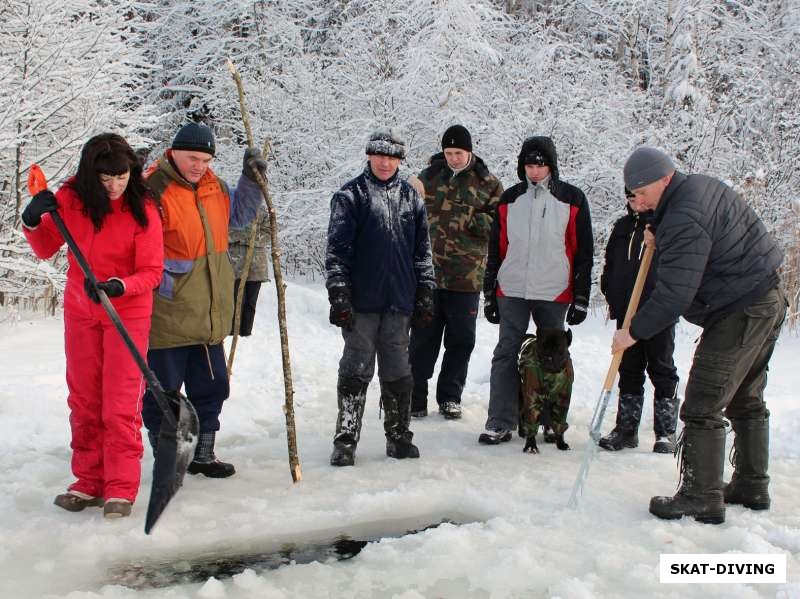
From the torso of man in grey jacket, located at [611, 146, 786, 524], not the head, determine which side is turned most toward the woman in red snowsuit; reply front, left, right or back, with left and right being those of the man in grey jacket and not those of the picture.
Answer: front

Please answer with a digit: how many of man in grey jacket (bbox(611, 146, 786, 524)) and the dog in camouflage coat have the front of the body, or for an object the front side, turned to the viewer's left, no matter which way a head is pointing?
1

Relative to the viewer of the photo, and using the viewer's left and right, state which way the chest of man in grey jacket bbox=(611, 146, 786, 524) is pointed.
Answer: facing to the left of the viewer

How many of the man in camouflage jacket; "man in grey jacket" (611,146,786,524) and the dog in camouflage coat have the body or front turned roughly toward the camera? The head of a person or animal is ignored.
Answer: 2

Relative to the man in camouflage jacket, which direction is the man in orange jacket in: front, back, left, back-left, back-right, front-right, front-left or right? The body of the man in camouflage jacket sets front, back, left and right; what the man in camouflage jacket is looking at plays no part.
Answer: front-right

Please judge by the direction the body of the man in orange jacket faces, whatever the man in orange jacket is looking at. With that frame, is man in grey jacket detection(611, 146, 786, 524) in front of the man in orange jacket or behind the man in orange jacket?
in front

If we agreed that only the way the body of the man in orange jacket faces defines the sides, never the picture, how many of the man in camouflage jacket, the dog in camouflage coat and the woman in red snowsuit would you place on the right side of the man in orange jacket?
1

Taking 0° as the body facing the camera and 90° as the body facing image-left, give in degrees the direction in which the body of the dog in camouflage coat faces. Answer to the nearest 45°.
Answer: approximately 0°

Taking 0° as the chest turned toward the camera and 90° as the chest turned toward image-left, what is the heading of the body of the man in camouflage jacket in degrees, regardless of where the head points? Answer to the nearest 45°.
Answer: approximately 0°

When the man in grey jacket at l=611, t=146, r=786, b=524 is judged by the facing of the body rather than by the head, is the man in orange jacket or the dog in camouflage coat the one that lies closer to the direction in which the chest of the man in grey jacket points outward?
the man in orange jacket

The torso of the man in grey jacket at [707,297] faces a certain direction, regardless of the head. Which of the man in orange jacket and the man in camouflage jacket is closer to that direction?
the man in orange jacket

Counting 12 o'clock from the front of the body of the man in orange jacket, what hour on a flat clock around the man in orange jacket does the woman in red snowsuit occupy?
The woman in red snowsuit is roughly at 3 o'clock from the man in orange jacket.
